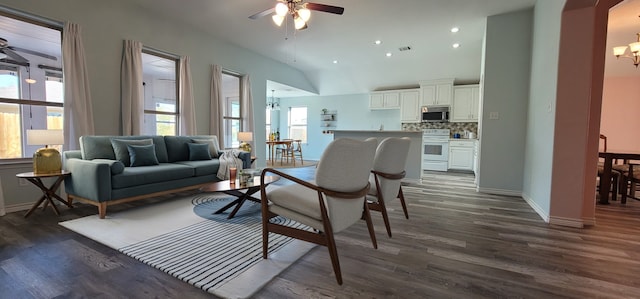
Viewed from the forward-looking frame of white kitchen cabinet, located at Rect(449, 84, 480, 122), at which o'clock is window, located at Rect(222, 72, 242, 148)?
The window is roughly at 2 o'clock from the white kitchen cabinet.

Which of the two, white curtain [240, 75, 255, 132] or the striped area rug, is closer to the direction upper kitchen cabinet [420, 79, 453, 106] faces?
the striped area rug

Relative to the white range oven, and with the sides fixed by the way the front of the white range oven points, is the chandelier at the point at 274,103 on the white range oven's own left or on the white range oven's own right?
on the white range oven's own right

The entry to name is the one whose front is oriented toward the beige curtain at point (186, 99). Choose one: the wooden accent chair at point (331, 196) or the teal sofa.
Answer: the wooden accent chair

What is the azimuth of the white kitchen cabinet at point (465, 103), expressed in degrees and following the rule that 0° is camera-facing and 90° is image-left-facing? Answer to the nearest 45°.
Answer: approximately 0°

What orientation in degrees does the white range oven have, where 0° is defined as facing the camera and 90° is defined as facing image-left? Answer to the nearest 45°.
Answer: approximately 0°

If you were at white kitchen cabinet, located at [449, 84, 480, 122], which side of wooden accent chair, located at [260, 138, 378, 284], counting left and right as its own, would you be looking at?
right

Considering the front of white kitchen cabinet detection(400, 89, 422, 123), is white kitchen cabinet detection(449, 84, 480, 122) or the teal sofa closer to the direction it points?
the teal sofa

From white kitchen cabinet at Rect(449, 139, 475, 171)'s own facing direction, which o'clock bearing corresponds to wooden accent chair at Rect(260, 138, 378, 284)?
The wooden accent chair is roughly at 12 o'clock from the white kitchen cabinet.

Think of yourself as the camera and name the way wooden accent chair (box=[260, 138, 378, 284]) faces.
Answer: facing away from the viewer and to the left of the viewer

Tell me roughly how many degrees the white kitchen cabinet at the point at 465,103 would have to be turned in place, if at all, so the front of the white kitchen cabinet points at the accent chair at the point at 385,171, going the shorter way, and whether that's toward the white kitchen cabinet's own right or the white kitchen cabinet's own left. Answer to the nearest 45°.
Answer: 0° — it already faces it

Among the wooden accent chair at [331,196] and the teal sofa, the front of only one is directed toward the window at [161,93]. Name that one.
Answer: the wooden accent chair
